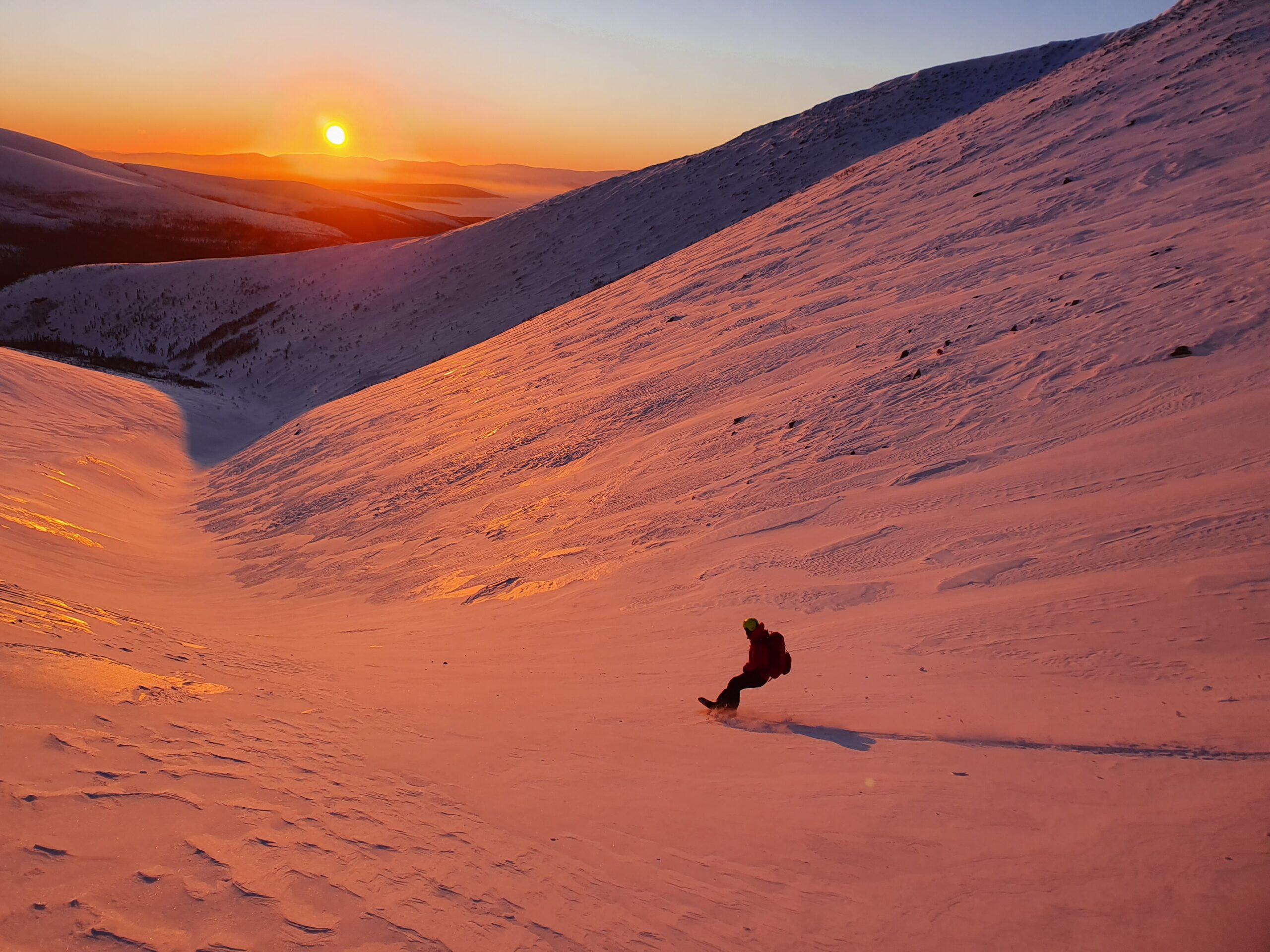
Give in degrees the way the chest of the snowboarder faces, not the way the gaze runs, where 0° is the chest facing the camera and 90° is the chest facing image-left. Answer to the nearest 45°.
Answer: approximately 90°
